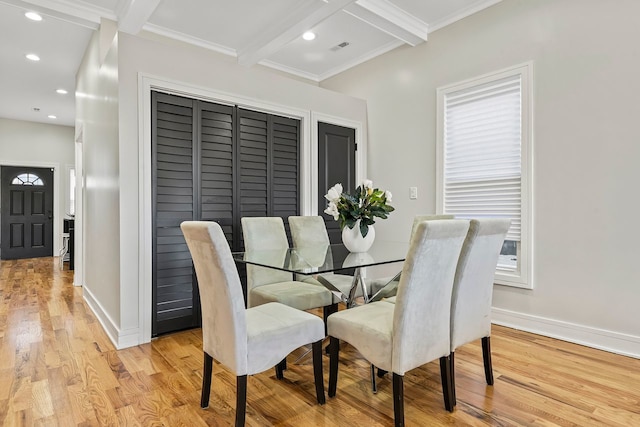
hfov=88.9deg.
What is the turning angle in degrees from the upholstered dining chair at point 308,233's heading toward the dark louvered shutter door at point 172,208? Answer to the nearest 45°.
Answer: approximately 135° to its right

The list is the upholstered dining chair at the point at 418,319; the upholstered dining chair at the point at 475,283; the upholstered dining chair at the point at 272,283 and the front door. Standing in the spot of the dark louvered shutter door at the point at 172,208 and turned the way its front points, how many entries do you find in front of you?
3

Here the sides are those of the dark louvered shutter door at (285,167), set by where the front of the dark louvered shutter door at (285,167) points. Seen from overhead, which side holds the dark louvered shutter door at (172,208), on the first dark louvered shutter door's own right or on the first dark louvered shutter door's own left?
on the first dark louvered shutter door's own right

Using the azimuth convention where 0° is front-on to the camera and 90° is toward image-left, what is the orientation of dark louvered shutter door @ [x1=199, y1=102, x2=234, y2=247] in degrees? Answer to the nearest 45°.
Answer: approximately 315°

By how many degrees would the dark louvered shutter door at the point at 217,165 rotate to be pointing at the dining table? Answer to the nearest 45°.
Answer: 0° — it already faces it

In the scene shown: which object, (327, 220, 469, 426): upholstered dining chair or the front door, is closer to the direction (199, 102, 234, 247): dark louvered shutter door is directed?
the upholstered dining chair

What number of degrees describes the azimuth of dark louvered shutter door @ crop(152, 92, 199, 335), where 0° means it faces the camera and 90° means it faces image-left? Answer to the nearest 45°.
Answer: approximately 315°

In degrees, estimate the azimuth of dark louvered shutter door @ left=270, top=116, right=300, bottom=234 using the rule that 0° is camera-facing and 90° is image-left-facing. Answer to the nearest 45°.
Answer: approximately 315°

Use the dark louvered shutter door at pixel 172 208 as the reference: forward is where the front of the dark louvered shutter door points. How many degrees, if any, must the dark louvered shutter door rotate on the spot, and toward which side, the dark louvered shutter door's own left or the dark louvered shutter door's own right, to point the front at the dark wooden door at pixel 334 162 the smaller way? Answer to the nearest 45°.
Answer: approximately 45° to the dark louvered shutter door's own left
